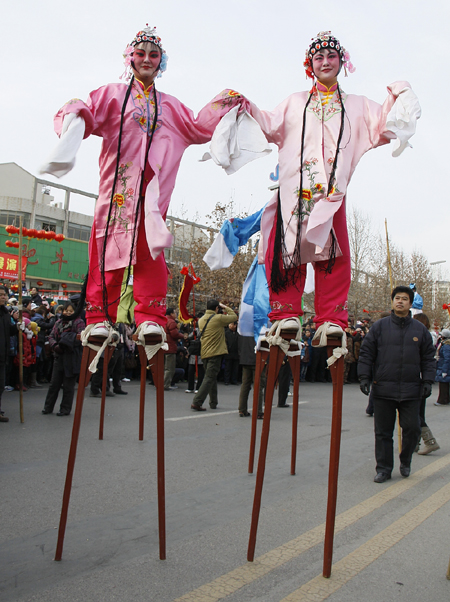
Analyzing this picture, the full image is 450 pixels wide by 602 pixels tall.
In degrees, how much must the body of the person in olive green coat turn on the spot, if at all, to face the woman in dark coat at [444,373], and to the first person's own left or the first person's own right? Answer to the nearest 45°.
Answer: approximately 45° to the first person's own right

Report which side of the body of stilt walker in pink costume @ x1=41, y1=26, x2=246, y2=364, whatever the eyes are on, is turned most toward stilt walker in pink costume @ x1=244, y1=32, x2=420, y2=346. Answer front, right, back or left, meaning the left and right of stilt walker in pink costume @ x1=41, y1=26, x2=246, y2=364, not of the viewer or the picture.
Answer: left

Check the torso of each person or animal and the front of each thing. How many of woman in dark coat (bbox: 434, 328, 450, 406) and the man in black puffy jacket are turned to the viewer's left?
1

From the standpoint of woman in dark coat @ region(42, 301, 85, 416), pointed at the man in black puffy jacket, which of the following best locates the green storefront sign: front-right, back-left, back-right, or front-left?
back-left

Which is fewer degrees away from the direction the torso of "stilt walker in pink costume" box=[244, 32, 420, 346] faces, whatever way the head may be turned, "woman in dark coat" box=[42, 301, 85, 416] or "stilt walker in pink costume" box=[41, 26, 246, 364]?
the stilt walker in pink costume

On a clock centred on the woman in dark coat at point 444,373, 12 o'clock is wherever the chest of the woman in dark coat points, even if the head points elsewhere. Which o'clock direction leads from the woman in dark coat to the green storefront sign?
The green storefront sign is roughly at 1 o'clock from the woman in dark coat.

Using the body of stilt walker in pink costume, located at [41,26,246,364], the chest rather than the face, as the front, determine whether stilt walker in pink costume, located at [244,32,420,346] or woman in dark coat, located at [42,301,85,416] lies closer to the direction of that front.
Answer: the stilt walker in pink costume
